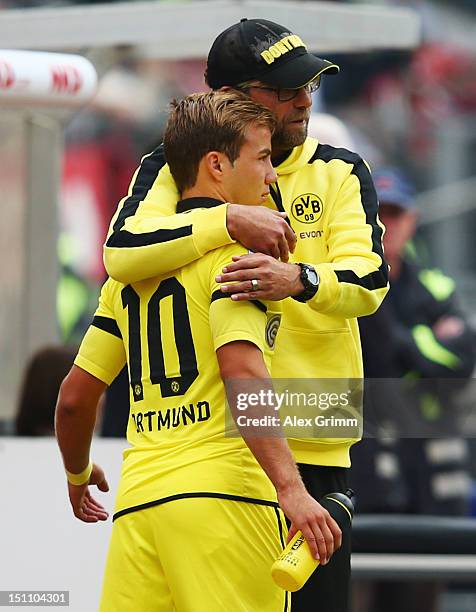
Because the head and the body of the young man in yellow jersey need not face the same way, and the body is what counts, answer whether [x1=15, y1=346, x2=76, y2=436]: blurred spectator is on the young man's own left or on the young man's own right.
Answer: on the young man's own left

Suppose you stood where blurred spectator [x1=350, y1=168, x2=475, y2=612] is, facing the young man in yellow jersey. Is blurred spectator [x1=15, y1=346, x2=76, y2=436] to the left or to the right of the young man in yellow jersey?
right

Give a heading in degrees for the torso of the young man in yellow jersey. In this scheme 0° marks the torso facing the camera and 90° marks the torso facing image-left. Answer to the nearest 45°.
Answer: approximately 225°

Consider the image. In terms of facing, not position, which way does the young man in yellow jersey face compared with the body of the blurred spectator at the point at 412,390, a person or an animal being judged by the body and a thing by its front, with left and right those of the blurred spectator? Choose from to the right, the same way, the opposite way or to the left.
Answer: the opposite way

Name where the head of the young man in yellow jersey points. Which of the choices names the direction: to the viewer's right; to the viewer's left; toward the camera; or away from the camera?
to the viewer's right

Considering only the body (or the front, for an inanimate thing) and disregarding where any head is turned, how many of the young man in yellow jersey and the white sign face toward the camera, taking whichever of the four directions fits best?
1
